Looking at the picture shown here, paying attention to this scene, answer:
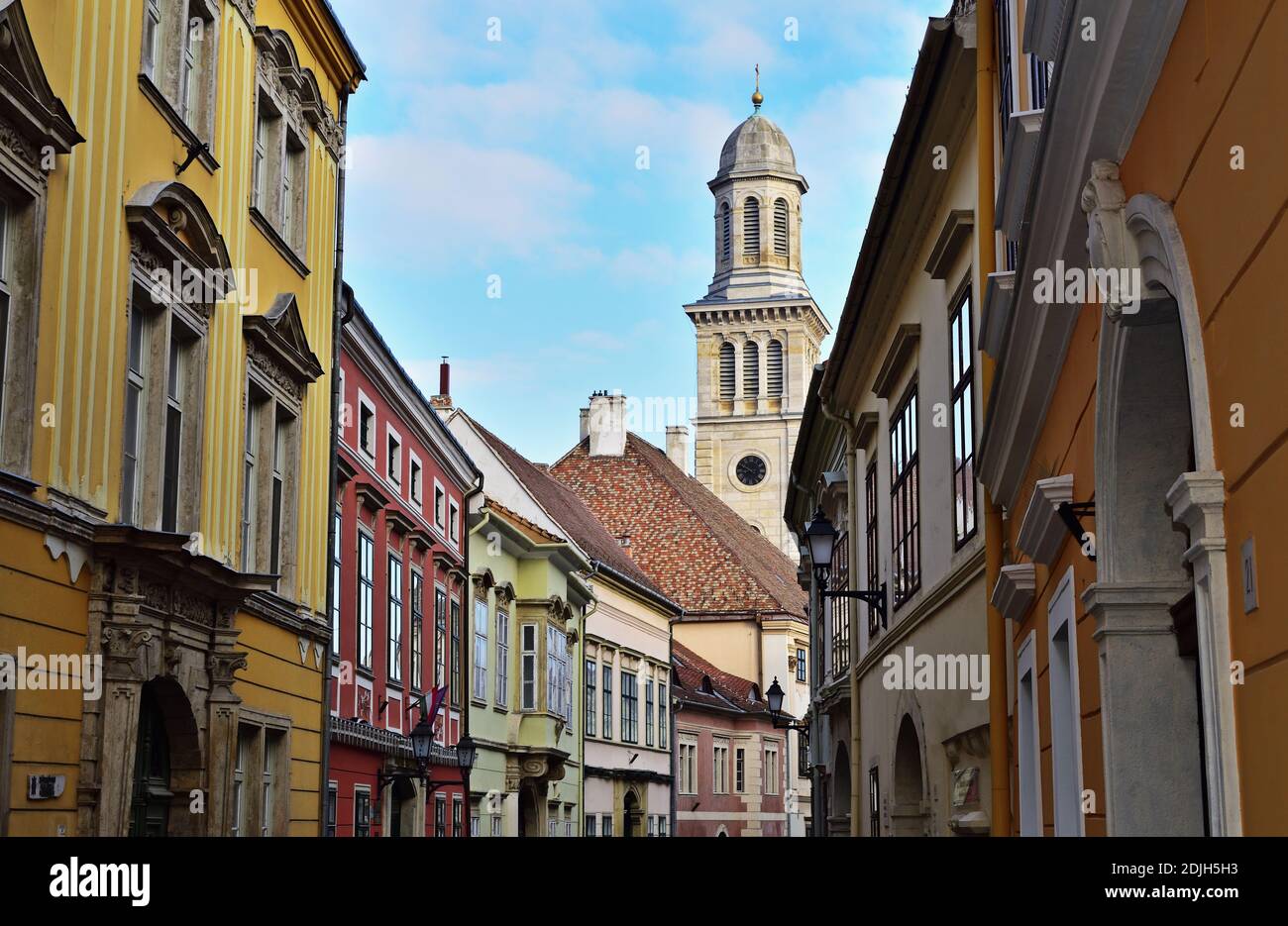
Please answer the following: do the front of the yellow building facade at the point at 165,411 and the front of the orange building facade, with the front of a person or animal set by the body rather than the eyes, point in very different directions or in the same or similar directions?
very different directions

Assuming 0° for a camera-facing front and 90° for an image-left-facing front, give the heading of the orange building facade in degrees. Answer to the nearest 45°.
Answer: approximately 90°

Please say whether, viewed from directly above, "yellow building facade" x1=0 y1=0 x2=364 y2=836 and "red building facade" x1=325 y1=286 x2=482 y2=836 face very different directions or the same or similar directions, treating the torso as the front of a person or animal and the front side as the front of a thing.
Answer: same or similar directions

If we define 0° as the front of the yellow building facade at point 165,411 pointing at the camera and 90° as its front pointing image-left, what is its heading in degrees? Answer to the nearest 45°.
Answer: approximately 315°

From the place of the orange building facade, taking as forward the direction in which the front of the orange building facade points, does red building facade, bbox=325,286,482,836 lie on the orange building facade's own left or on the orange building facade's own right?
on the orange building facade's own right

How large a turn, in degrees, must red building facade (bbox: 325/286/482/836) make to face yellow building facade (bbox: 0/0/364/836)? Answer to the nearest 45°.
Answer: approximately 45° to its right

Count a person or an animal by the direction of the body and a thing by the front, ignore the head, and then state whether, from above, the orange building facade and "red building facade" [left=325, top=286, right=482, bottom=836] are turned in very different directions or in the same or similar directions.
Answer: very different directions

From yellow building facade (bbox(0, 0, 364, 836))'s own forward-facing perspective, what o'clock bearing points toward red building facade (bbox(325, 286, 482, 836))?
The red building facade is roughly at 8 o'clock from the yellow building facade.

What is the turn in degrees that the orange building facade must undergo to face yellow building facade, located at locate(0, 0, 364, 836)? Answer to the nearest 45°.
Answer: approximately 45° to its right

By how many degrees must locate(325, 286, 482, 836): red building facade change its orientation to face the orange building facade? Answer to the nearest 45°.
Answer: approximately 45° to its right

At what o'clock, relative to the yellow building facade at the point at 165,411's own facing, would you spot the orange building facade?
The orange building facade is roughly at 1 o'clock from the yellow building facade.

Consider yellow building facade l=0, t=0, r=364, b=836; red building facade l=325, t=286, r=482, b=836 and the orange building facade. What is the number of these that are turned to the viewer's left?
1
